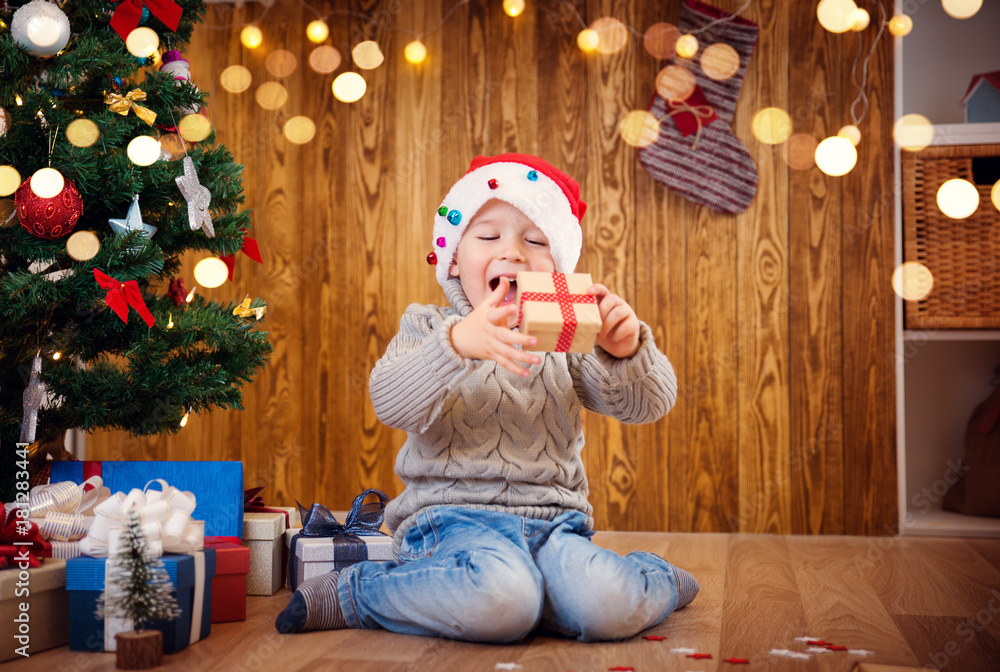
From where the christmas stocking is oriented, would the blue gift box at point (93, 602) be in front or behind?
in front

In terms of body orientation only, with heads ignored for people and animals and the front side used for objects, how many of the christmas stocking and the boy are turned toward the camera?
2

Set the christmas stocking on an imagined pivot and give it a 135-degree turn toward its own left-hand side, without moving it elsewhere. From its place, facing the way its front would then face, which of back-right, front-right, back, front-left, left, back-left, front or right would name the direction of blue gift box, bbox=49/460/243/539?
back

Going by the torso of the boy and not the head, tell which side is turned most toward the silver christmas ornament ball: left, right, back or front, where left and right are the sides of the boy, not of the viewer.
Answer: right

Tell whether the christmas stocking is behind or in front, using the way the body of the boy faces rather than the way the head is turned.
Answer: behind

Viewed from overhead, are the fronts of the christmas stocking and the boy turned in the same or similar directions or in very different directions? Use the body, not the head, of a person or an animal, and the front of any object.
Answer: same or similar directions

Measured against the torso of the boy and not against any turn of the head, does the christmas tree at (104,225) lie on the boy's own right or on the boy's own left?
on the boy's own right

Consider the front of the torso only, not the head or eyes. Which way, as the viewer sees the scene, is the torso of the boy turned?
toward the camera

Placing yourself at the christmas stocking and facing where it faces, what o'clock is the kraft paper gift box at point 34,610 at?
The kraft paper gift box is roughly at 1 o'clock from the christmas stocking.
